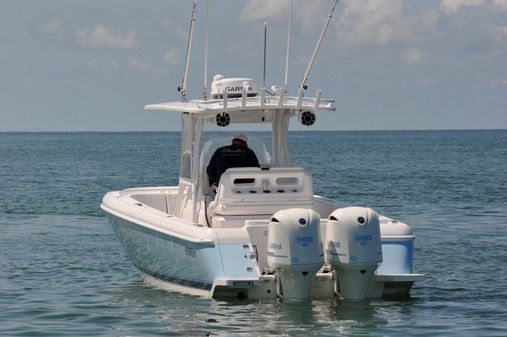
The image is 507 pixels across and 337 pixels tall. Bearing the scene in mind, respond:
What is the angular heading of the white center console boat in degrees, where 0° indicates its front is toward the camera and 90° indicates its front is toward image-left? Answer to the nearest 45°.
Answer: approximately 135°
